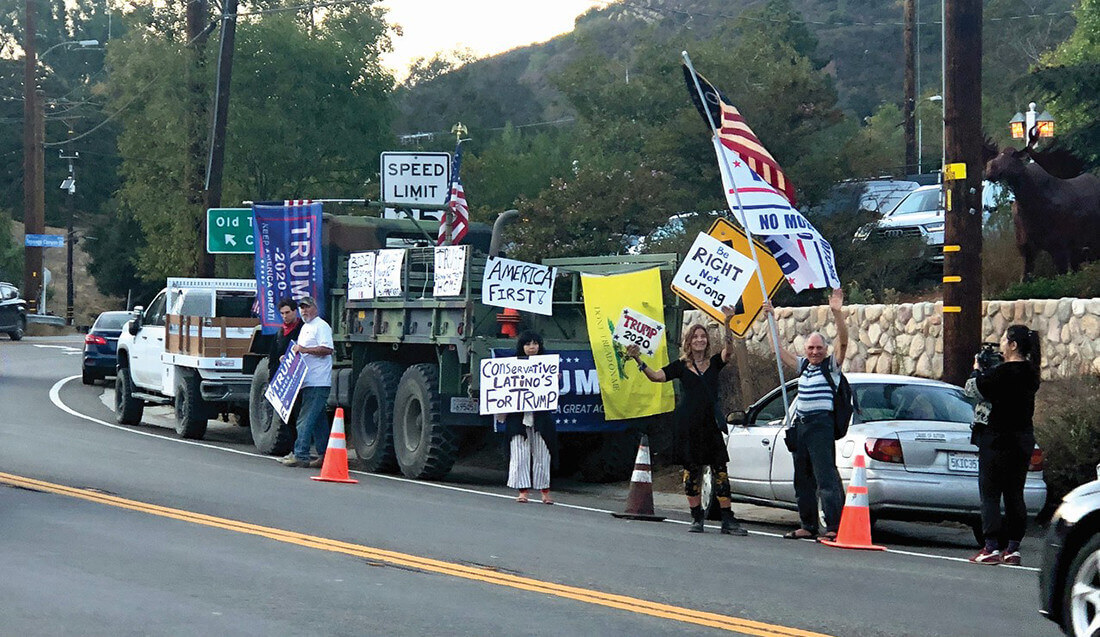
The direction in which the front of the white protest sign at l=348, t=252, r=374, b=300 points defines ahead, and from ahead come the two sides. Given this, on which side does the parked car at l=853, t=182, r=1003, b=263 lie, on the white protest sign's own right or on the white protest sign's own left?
on the white protest sign's own left

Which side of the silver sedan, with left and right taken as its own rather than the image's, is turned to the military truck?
front

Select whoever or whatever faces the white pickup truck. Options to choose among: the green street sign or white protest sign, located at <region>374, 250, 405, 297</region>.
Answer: the green street sign

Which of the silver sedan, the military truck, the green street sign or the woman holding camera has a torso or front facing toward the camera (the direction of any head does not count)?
the green street sign

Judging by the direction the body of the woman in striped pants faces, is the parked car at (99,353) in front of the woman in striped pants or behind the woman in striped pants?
behind

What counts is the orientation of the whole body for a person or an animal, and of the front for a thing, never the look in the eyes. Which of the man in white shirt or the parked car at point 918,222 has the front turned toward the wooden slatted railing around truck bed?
the parked car

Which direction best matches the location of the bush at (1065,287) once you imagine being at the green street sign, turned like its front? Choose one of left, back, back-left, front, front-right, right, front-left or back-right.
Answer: front-left

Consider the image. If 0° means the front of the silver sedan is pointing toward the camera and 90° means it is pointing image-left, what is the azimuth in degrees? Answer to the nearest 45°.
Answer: approximately 135°

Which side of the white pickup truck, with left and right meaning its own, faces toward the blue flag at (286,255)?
back

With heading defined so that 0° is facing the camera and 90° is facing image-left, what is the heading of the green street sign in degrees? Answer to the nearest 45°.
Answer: approximately 0°

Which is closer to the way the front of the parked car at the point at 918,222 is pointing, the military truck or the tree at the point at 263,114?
the military truck

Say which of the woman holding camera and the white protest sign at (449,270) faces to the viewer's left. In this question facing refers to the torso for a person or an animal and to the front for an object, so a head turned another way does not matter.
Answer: the woman holding camera

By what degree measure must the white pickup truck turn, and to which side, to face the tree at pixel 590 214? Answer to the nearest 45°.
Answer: approximately 90° to its right

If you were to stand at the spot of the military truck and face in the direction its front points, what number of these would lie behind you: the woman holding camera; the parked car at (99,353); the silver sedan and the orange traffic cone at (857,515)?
3
